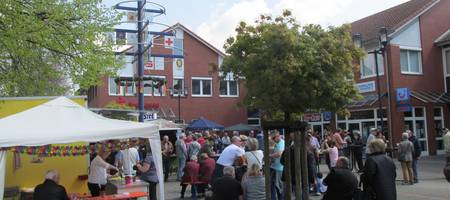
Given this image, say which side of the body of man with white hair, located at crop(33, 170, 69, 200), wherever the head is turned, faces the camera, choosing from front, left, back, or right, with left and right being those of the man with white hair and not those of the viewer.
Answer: back

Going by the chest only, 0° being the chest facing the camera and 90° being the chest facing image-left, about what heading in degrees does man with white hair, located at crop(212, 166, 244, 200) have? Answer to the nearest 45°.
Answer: approximately 180°

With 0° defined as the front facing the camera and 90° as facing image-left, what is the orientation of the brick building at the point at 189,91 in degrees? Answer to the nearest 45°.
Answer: approximately 0°

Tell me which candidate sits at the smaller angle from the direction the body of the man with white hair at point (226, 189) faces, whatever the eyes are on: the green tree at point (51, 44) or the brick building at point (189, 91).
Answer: the brick building

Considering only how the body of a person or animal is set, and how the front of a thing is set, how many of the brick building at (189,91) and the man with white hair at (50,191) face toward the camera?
1

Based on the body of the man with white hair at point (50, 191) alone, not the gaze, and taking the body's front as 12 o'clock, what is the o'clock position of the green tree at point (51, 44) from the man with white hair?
The green tree is roughly at 12 o'clock from the man with white hair.
